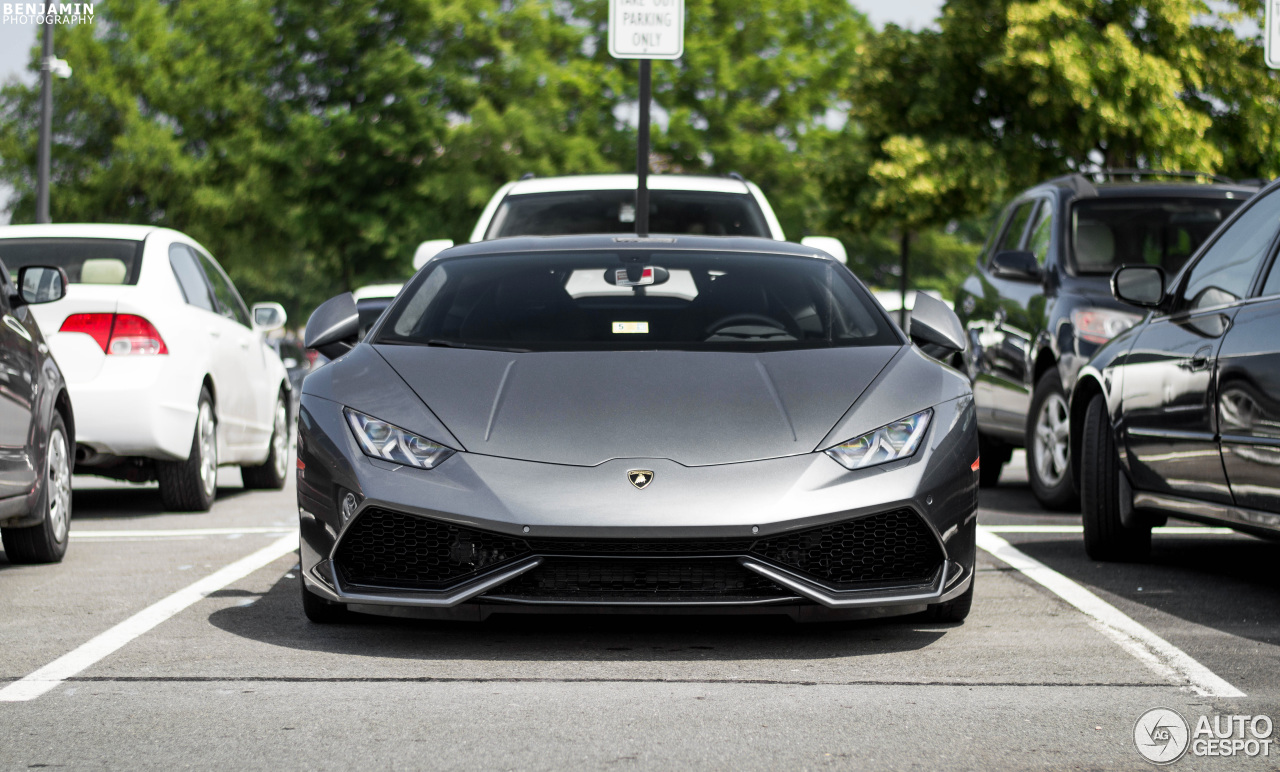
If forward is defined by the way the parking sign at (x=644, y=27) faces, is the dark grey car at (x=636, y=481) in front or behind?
in front

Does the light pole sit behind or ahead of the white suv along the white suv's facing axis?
behind

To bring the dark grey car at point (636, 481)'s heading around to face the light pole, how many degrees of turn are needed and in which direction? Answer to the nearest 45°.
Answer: approximately 135° to its right

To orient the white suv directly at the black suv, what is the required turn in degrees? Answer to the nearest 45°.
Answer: approximately 90° to its left

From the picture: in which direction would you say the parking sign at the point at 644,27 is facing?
toward the camera

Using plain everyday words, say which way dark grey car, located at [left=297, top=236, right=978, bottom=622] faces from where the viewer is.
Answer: facing the viewer

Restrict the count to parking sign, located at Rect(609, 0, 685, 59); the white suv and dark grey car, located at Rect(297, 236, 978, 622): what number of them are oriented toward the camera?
3

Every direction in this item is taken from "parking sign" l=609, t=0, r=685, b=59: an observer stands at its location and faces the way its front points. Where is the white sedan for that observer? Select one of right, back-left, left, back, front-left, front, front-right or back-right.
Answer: front-right

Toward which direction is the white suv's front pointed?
toward the camera

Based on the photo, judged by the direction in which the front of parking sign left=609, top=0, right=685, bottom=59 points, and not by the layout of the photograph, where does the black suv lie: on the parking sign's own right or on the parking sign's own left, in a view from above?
on the parking sign's own left

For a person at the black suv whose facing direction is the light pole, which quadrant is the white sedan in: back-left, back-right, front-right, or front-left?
front-left
